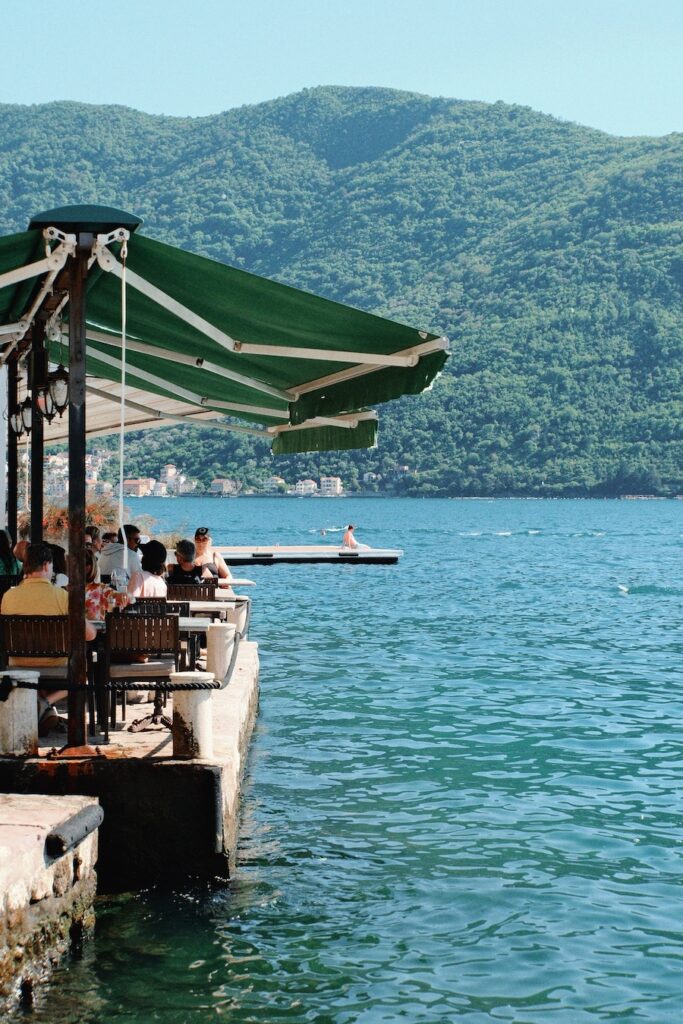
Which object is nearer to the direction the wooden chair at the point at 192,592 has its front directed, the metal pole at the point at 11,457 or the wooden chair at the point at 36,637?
the metal pole

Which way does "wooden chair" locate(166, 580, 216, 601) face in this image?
away from the camera

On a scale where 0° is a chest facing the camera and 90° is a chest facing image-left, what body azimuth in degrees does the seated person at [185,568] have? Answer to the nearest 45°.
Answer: approximately 180°

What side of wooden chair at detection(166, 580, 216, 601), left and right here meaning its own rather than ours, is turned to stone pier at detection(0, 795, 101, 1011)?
back

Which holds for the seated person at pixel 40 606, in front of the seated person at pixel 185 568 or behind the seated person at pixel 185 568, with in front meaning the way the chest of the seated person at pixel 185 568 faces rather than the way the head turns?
behind

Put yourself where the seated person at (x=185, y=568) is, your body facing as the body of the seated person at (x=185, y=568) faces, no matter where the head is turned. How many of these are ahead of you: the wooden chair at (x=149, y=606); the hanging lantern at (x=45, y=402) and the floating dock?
1

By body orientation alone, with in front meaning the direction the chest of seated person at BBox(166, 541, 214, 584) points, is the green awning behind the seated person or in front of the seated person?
behind
